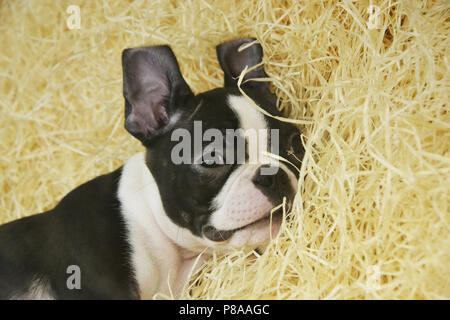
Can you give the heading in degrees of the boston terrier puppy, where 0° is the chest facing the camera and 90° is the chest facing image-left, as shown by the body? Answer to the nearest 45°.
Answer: approximately 315°
